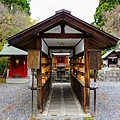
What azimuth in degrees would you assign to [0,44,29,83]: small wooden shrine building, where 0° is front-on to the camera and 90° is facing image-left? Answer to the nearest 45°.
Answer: approximately 0°

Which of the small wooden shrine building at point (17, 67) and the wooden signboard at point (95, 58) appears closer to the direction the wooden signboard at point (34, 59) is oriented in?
the wooden signboard

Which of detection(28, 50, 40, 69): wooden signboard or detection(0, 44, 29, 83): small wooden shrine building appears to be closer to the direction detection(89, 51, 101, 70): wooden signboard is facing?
the wooden signboard

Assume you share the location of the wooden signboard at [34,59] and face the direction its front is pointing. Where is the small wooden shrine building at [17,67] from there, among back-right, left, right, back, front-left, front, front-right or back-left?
back
